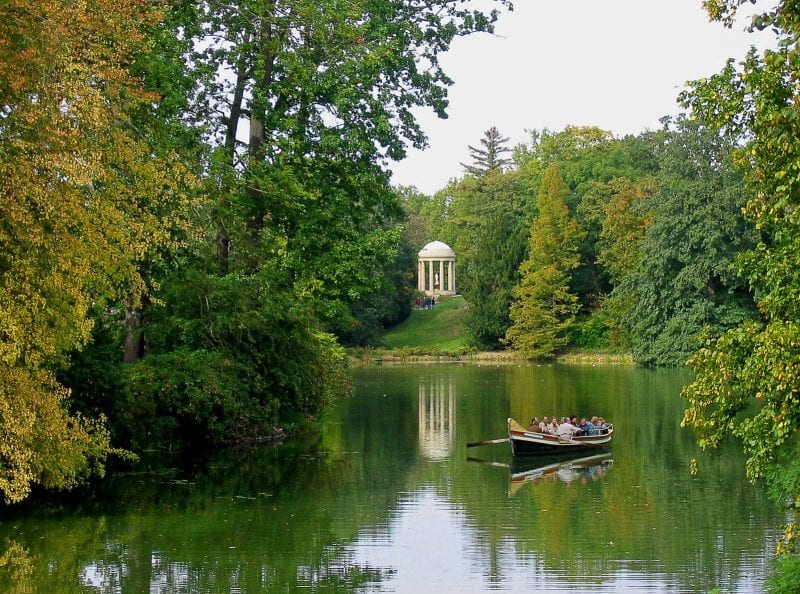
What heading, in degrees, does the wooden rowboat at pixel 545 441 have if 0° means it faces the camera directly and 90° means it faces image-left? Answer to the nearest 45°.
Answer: approximately 90°

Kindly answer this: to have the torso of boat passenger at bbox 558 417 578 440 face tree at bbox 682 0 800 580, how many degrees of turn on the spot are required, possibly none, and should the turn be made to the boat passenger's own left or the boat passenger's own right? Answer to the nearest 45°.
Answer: approximately 180°

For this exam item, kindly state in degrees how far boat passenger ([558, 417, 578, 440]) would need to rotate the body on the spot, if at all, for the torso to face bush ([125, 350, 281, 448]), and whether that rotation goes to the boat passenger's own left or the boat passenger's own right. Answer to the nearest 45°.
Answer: approximately 135° to the boat passenger's own left

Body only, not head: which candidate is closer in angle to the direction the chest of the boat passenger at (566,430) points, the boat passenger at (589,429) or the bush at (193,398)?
the boat passenger
